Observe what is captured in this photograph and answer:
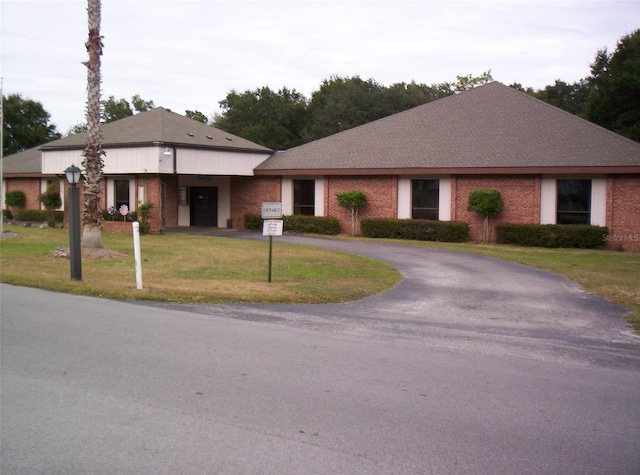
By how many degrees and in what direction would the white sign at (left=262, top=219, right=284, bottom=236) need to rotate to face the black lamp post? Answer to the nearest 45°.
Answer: approximately 90° to its right

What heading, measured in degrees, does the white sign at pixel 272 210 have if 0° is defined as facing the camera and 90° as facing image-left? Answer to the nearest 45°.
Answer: approximately 0°

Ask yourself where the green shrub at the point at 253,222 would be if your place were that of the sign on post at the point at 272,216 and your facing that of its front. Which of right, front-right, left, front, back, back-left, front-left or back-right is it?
back

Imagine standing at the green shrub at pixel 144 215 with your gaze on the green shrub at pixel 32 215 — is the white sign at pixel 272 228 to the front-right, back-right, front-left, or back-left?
back-left

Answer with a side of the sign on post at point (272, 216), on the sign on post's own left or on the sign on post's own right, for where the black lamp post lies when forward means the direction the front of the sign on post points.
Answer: on the sign on post's own right

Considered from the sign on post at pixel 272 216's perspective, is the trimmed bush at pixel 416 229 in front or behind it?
behind

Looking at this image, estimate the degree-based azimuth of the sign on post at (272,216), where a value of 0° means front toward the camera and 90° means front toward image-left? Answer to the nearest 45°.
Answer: approximately 0°

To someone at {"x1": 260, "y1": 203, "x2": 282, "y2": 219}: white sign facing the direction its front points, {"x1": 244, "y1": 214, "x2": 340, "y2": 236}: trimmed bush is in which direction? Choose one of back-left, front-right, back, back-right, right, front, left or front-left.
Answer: back

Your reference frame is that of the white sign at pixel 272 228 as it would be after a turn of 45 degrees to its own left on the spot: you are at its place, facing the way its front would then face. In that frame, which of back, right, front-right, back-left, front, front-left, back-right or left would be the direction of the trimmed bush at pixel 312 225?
back-left
